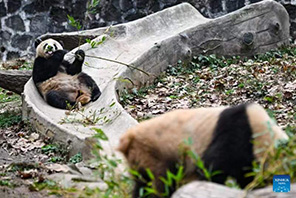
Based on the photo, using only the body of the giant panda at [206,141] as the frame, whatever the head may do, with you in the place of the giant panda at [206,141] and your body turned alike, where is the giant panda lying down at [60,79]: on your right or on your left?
on your left

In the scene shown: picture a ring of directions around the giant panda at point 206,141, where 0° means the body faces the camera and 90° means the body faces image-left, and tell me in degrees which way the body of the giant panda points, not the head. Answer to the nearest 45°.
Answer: approximately 270°
